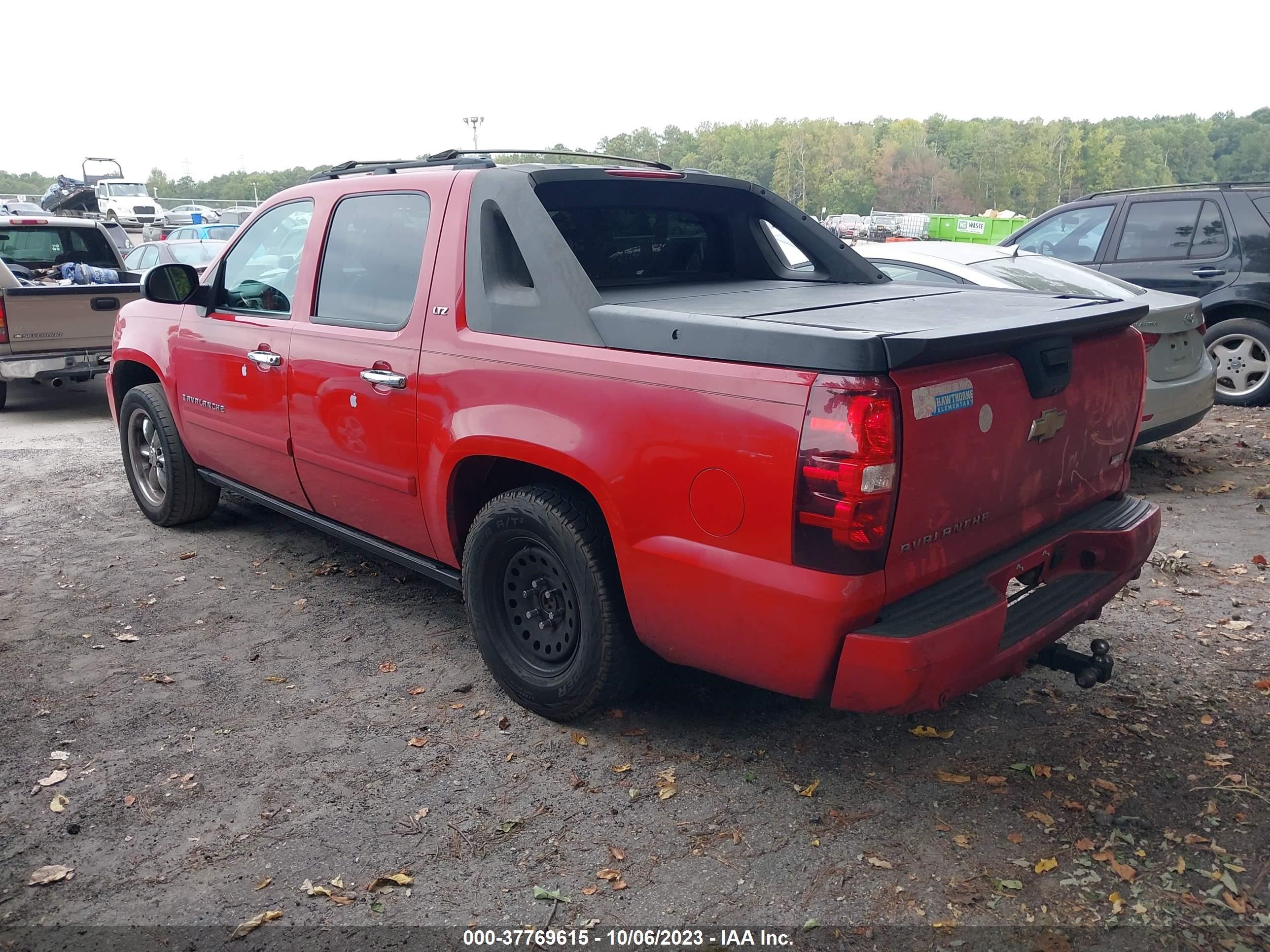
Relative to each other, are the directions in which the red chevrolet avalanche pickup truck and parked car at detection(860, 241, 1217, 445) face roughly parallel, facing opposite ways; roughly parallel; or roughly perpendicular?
roughly parallel

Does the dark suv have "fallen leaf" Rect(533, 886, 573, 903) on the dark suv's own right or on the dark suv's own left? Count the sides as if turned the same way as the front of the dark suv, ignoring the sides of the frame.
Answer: on the dark suv's own left

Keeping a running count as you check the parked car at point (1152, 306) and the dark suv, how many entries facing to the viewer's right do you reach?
0

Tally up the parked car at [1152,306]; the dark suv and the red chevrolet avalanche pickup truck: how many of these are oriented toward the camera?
0

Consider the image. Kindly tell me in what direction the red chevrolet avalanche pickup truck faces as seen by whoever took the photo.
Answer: facing away from the viewer and to the left of the viewer

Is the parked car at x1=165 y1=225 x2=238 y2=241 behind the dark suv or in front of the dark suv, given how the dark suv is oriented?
in front

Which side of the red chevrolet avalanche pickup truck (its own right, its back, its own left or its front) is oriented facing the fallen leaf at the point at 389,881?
left

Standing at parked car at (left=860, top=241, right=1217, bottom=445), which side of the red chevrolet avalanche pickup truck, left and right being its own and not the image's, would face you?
right

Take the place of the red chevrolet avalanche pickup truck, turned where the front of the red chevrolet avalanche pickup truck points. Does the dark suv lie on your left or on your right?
on your right

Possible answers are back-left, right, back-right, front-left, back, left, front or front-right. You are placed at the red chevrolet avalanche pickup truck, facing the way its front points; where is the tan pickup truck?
front

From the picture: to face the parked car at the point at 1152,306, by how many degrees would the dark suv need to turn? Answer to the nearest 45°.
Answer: approximately 90° to its left

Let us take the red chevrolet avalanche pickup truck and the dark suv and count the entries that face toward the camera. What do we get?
0

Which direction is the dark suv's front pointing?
to the viewer's left

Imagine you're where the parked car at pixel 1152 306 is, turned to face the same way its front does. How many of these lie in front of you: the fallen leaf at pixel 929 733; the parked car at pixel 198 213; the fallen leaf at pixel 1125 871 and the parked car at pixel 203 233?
2

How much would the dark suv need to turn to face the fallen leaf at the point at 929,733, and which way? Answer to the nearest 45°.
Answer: approximately 90° to its left

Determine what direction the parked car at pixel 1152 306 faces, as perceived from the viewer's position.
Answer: facing away from the viewer and to the left of the viewer

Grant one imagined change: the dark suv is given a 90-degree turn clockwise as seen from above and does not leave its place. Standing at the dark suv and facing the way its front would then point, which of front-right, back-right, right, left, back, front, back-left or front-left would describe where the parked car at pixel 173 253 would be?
left

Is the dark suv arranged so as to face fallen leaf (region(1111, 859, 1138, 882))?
no

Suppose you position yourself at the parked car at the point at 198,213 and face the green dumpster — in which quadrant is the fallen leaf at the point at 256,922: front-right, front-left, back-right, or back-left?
front-right
